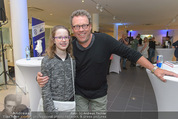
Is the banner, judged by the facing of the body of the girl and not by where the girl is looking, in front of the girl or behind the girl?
behind

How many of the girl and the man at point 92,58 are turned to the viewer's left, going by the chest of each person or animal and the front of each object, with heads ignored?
0

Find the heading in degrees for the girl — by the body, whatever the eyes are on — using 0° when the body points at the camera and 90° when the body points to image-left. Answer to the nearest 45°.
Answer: approximately 315°

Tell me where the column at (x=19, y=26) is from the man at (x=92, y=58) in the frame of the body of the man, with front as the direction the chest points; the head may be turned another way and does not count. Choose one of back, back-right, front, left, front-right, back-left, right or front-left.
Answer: back-right

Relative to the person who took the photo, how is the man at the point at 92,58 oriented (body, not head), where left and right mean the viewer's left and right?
facing the viewer

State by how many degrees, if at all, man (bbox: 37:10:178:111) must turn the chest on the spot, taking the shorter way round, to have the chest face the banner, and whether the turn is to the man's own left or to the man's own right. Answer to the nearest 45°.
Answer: approximately 135° to the man's own right
